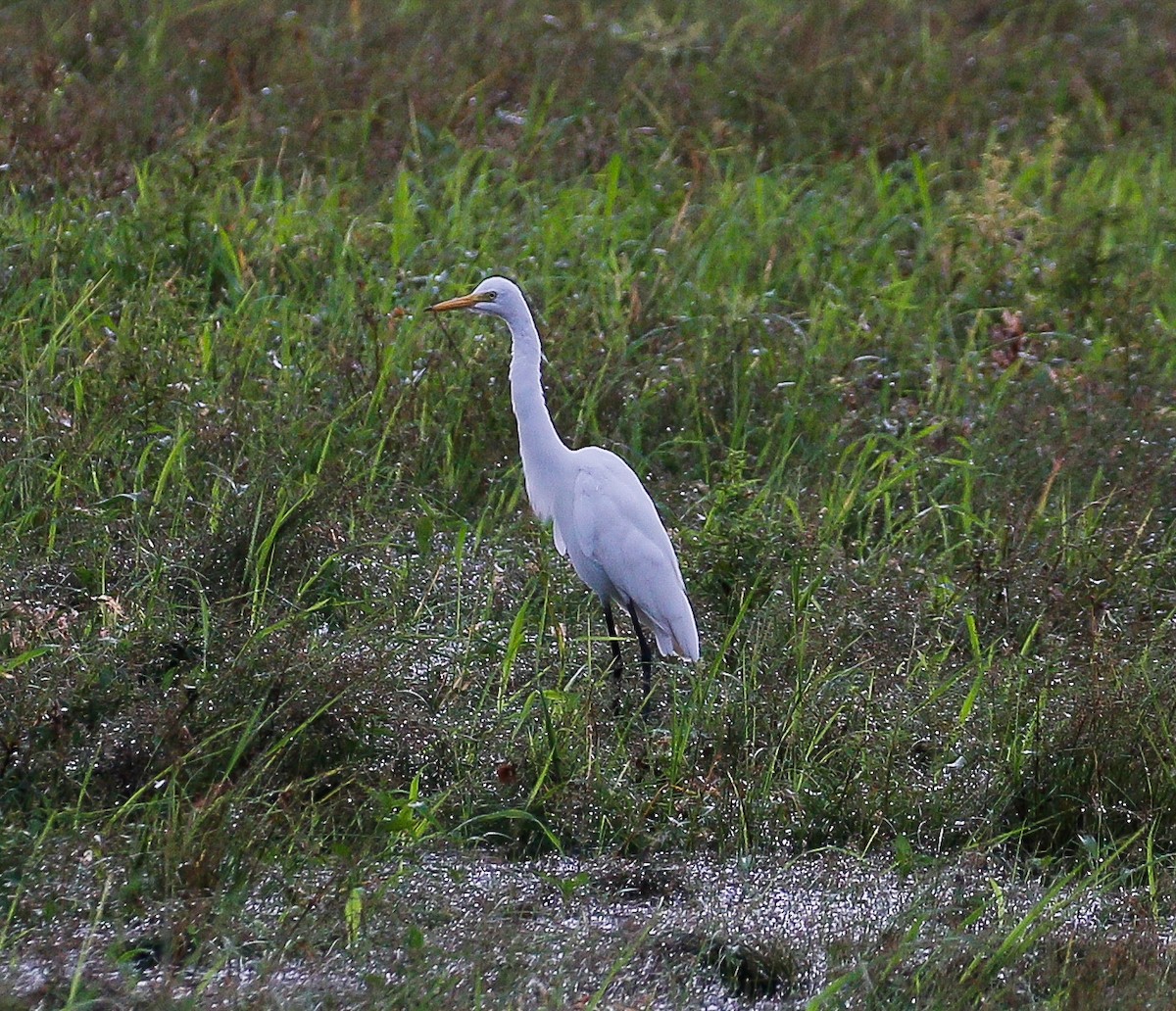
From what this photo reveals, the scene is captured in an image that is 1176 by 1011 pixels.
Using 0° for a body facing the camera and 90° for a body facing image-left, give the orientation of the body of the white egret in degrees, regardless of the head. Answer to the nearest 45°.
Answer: approximately 90°
